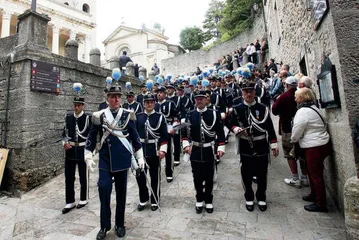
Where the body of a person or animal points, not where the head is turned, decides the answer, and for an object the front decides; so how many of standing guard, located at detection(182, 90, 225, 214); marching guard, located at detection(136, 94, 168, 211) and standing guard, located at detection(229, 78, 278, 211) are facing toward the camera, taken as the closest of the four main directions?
3

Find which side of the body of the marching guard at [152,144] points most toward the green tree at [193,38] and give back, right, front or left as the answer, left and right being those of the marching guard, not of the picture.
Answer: back

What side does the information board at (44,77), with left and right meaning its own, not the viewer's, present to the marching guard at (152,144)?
front

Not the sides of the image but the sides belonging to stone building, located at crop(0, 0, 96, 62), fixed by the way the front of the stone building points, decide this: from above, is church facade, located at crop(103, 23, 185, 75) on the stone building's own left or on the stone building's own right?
on the stone building's own left

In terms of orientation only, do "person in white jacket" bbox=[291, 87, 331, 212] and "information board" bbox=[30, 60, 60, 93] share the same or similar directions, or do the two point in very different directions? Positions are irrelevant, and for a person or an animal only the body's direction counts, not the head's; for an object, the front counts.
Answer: very different directions

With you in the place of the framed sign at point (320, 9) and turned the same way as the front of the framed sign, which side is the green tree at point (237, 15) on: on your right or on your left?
on your right

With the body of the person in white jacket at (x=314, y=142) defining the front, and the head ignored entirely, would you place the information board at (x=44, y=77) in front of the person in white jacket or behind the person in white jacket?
in front

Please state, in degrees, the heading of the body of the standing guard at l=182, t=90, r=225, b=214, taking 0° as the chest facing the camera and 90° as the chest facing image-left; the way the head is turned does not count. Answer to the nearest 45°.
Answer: approximately 0°

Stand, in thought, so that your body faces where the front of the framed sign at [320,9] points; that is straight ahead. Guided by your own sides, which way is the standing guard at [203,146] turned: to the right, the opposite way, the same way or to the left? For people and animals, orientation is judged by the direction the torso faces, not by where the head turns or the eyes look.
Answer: to the left

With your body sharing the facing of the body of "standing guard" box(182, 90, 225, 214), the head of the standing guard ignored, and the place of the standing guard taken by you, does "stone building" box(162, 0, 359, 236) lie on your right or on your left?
on your left

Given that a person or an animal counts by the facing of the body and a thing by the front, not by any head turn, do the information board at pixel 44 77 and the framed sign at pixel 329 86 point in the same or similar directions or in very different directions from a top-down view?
very different directions
